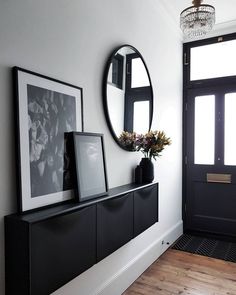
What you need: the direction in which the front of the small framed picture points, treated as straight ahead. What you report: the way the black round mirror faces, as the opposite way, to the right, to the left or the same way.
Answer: the same way

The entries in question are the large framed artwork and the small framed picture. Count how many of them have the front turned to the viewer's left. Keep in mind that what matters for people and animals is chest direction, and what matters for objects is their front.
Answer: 0

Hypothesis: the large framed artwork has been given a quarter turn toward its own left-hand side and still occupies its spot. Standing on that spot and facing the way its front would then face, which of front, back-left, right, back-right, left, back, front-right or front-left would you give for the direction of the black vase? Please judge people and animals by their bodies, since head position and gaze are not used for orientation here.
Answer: front

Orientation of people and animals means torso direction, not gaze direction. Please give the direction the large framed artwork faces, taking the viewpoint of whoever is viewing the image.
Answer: facing the viewer and to the right of the viewer

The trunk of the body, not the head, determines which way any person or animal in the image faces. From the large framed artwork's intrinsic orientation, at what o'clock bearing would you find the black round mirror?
The black round mirror is roughly at 9 o'clock from the large framed artwork.

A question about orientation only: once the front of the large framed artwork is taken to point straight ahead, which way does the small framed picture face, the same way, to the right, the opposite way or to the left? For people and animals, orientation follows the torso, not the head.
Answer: the same way

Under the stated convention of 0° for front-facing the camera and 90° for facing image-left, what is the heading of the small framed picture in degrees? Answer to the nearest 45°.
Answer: approximately 315°

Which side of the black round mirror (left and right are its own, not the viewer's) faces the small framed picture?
right

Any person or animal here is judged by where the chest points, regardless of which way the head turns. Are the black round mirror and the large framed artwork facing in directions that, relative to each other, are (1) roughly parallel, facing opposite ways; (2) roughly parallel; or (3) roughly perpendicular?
roughly parallel

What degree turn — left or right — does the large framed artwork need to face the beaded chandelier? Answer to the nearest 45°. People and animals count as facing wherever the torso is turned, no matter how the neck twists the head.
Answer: approximately 45° to its left

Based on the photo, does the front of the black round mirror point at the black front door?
no

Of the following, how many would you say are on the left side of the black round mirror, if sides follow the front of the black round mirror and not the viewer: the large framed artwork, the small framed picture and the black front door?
1

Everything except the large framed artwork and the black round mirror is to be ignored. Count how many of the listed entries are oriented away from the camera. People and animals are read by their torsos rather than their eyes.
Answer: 0

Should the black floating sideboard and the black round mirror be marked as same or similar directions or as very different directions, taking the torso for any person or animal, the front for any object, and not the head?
same or similar directions
